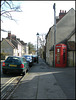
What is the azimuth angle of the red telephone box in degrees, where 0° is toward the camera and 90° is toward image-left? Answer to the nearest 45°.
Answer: approximately 45°
